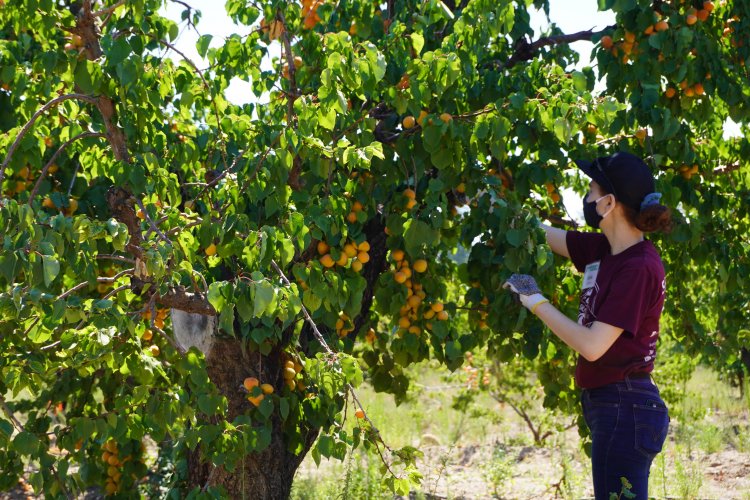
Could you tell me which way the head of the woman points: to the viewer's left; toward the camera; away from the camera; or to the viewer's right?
to the viewer's left

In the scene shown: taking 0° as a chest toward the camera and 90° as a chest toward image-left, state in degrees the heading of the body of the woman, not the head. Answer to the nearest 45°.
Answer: approximately 90°
